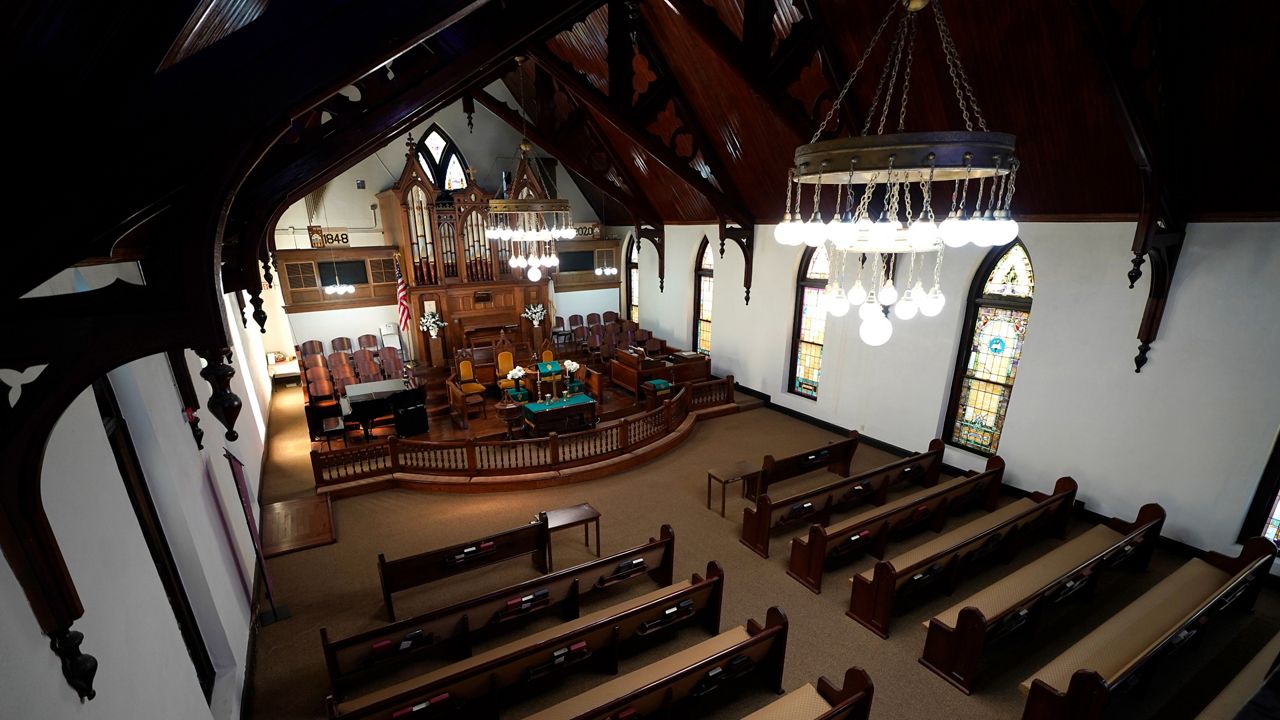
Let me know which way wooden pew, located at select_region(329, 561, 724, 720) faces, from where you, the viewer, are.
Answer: facing away from the viewer and to the left of the viewer

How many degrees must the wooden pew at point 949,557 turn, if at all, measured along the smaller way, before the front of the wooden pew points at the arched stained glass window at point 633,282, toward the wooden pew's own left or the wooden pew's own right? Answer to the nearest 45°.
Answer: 0° — it already faces it

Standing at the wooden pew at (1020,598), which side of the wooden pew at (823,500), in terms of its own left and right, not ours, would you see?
back

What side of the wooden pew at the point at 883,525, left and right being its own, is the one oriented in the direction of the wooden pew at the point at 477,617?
left

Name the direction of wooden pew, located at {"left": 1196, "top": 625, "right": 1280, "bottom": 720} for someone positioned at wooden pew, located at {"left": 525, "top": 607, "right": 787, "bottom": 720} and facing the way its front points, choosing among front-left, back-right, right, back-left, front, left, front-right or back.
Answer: back-right

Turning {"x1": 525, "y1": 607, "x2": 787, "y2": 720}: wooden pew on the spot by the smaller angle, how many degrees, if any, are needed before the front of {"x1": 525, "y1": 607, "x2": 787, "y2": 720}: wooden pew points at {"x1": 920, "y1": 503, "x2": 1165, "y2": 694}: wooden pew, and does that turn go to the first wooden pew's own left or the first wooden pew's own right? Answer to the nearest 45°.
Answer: approximately 135° to the first wooden pew's own right

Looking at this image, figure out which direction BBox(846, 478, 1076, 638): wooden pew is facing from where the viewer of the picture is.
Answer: facing away from the viewer and to the left of the viewer

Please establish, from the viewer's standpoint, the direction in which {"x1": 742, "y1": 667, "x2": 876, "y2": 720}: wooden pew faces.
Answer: facing away from the viewer and to the left of the viewer
